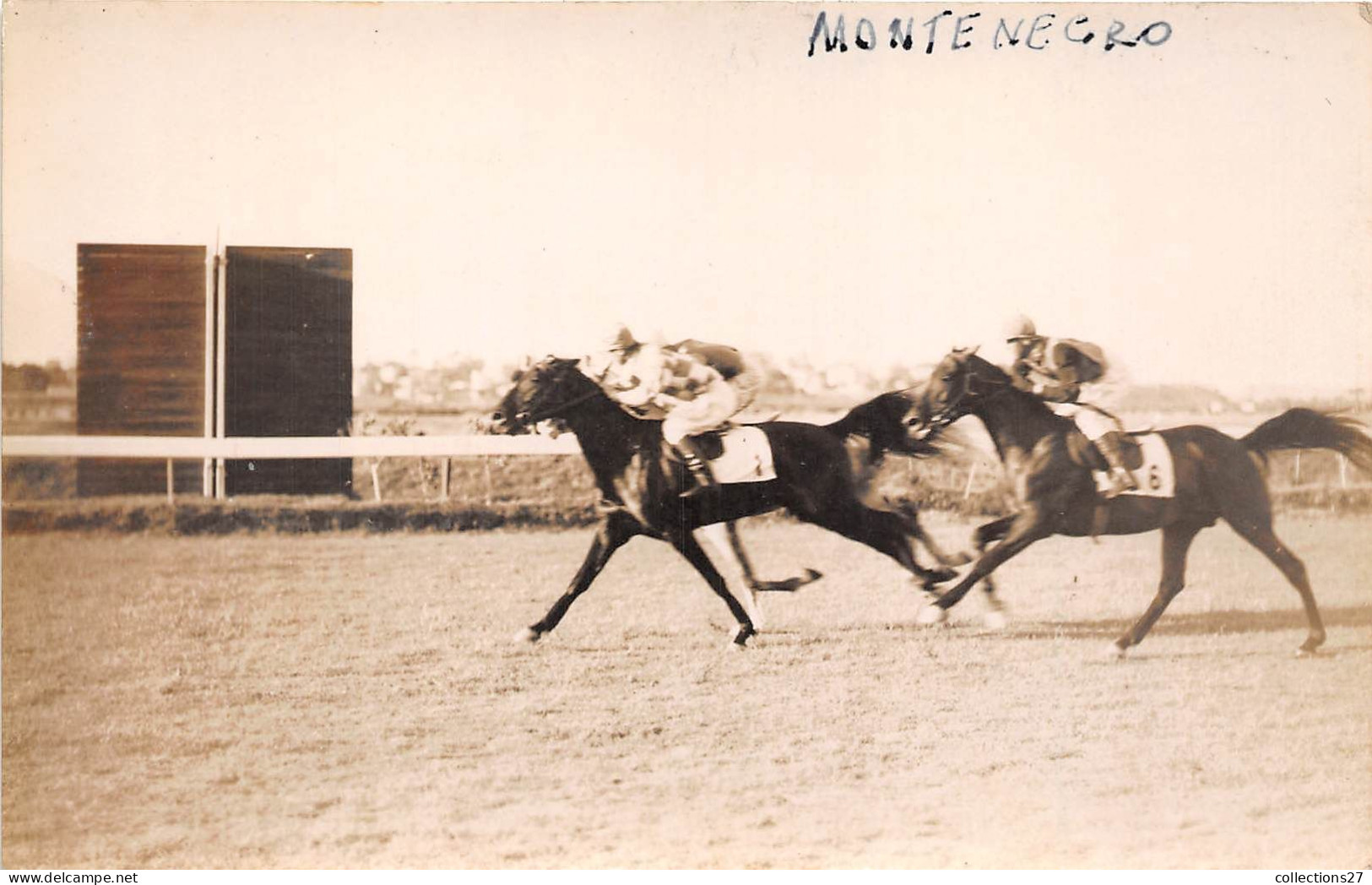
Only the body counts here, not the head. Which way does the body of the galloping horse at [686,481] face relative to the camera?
to the viewer's left

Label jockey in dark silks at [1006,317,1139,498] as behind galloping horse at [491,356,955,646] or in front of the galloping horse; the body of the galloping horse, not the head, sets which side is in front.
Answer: behind

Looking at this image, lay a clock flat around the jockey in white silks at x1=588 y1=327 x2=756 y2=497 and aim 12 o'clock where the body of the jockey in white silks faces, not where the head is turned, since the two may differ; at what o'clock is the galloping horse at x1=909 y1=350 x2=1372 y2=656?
The galloping horse is roughly at 6 o'clock from the jockey in white silks.

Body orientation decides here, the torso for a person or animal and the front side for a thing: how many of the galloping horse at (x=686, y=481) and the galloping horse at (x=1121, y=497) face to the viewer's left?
2

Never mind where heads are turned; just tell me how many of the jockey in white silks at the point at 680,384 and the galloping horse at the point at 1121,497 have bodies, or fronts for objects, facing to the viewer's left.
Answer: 2

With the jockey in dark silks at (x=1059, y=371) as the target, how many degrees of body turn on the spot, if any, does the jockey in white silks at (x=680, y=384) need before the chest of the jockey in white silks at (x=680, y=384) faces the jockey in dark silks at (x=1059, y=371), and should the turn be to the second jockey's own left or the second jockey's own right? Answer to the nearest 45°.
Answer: approximately 180°

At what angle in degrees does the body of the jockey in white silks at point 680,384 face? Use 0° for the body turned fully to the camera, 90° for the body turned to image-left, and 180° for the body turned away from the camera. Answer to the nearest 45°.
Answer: approximately 90°

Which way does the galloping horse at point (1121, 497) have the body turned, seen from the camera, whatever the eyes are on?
to the viewer's left

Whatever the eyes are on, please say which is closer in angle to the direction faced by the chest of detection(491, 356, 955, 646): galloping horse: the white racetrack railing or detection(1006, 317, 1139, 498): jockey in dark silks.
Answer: the white racetrack railing

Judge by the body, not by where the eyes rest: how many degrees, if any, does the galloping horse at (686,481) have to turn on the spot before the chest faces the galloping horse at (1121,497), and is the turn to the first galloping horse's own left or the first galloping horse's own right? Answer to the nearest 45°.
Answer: approximately 180°
